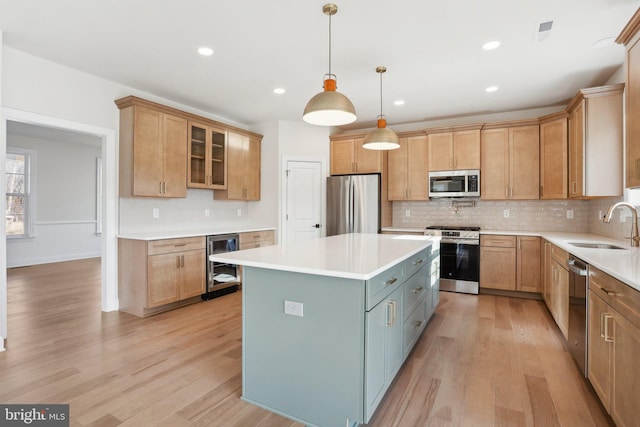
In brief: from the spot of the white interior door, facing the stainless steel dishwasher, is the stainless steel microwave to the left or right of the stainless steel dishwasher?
left

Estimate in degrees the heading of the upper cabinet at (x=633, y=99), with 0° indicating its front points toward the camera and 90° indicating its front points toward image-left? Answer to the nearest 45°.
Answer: approximately 90°

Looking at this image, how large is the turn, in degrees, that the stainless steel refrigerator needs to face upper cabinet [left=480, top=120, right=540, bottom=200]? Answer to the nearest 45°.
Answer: approximately 90° to its left

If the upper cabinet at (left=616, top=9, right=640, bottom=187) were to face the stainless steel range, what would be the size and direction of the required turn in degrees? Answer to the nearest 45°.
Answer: approximately 45° to its right

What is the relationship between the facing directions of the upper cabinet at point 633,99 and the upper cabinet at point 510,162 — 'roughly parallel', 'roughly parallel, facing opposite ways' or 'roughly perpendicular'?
roughly perpendicular

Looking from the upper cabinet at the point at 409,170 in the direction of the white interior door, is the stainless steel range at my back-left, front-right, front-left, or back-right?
back-left

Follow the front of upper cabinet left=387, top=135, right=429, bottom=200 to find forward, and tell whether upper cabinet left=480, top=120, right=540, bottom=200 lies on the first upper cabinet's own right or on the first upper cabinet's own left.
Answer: on the first upper cabinet's own left

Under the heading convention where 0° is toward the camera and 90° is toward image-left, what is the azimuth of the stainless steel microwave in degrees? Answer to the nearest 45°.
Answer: approximately 0°

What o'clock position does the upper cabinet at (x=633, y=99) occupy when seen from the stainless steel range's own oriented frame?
The upper cabinet is roughly at 11 o'clock from the stainless steel range.
